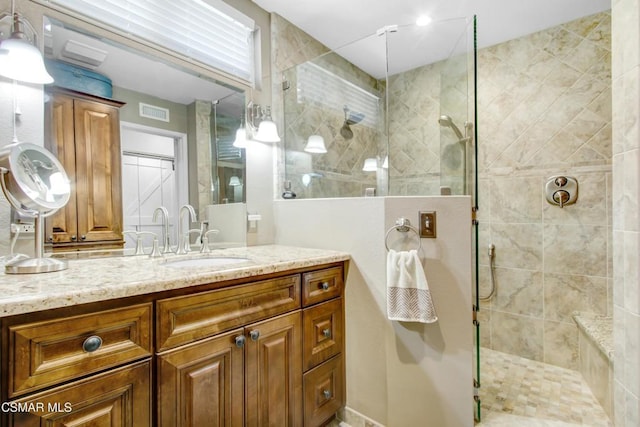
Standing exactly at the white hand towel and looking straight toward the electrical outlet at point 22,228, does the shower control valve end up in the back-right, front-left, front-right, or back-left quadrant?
back-right

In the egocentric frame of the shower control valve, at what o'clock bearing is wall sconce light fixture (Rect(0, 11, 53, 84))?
The wall sconce light fixture is roughly at 1 o'clock from the shower control valve.

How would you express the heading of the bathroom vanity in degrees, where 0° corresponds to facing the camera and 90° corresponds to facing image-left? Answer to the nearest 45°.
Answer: approximately 315°

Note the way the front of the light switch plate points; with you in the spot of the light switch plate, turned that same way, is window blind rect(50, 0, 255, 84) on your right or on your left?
on your right

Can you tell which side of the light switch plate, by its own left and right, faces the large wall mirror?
right

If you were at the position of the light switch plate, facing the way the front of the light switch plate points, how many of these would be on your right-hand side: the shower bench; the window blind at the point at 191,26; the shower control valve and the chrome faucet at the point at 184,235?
2

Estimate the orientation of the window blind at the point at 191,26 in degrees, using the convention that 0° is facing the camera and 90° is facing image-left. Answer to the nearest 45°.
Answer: approximately 315°

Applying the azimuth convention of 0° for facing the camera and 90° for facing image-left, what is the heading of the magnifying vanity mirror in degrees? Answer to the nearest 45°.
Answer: approximately 315°

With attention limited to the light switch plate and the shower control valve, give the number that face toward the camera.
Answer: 2
